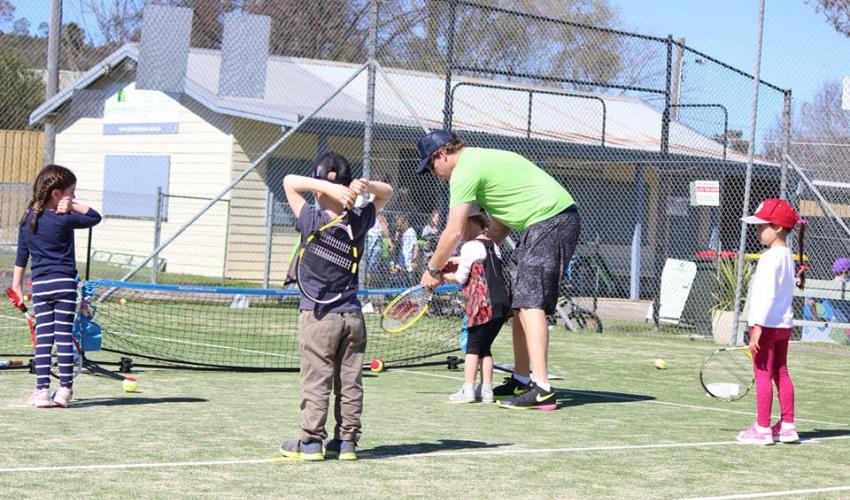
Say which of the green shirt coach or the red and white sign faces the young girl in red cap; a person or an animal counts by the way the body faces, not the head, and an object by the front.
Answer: the red and white sign

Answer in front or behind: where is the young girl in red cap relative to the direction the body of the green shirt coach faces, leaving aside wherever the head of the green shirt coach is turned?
behind

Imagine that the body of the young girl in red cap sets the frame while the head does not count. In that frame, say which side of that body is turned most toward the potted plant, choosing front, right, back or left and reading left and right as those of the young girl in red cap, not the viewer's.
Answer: right

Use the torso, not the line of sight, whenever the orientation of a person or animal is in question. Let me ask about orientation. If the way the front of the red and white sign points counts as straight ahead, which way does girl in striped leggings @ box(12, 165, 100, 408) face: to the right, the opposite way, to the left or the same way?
the opposite way

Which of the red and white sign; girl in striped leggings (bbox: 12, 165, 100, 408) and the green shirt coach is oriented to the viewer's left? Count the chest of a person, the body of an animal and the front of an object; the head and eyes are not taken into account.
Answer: the green shirt coach

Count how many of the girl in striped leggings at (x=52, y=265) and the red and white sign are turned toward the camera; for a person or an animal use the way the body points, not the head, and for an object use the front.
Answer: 1

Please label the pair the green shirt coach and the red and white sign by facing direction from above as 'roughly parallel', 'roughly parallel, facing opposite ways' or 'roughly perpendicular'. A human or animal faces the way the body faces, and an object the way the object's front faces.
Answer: roughly perpendicular

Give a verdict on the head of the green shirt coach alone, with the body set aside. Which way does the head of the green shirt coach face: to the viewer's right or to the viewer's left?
to the viewer's left

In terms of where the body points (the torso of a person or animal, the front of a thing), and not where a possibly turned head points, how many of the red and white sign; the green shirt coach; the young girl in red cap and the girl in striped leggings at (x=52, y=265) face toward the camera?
1

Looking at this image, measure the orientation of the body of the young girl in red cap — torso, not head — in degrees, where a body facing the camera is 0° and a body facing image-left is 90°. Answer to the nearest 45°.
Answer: approximately 90°

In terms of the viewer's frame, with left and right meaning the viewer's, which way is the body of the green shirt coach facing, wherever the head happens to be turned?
facing to the left of the viewer

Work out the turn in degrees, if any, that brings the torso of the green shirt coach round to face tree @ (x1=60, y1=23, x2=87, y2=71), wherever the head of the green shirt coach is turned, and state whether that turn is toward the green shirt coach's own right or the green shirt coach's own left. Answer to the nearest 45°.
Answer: approximately 45° to the green shirt coach's own right

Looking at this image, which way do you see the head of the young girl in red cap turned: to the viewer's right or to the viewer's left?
to the viewer's left

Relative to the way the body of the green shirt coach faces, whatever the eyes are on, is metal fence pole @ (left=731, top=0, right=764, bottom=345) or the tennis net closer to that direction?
the tennis net
